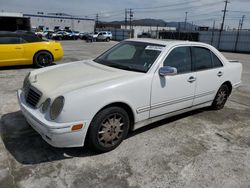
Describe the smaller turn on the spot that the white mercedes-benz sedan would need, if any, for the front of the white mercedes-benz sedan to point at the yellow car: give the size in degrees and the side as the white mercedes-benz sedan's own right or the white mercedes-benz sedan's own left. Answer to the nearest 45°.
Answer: approximately 90° to the white mercedes-benz sedan's own right
